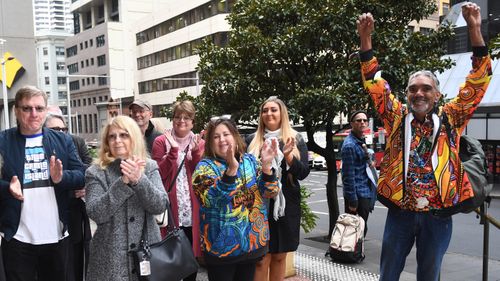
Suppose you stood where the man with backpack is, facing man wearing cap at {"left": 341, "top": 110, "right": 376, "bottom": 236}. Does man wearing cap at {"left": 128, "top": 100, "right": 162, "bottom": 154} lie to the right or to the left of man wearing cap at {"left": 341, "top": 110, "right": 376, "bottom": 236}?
left

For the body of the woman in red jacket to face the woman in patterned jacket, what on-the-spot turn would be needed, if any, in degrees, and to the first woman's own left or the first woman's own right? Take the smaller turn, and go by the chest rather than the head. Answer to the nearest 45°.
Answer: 0° — they already face them

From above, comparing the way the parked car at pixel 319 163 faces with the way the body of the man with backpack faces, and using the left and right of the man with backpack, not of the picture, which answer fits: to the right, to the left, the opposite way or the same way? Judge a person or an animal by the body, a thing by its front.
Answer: the same way

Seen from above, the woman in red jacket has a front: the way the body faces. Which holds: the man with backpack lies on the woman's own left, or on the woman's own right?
on the woman's own left

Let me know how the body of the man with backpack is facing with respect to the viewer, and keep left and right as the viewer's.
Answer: facing the viewer

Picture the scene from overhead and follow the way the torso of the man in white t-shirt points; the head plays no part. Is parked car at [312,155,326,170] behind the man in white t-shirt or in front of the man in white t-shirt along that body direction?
behind

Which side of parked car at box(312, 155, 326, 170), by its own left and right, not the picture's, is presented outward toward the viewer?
front

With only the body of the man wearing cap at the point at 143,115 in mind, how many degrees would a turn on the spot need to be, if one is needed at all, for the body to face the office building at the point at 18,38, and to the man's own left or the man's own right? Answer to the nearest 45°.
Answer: approximately 135° to the man's own right

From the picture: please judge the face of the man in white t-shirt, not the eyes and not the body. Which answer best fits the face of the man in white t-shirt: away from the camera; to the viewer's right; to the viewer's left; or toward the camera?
toward the camera

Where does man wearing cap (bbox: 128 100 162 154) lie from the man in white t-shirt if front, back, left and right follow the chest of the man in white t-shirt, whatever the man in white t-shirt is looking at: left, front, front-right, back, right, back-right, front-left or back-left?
back-left

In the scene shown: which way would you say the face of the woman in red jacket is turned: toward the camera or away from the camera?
toward the camera

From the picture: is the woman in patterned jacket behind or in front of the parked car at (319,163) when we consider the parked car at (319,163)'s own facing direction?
in front

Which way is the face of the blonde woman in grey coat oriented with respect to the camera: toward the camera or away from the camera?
toward the camera

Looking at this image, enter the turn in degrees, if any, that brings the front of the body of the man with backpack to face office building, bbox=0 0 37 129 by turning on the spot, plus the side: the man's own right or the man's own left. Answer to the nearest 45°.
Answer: approximately 135° to the man's own right
